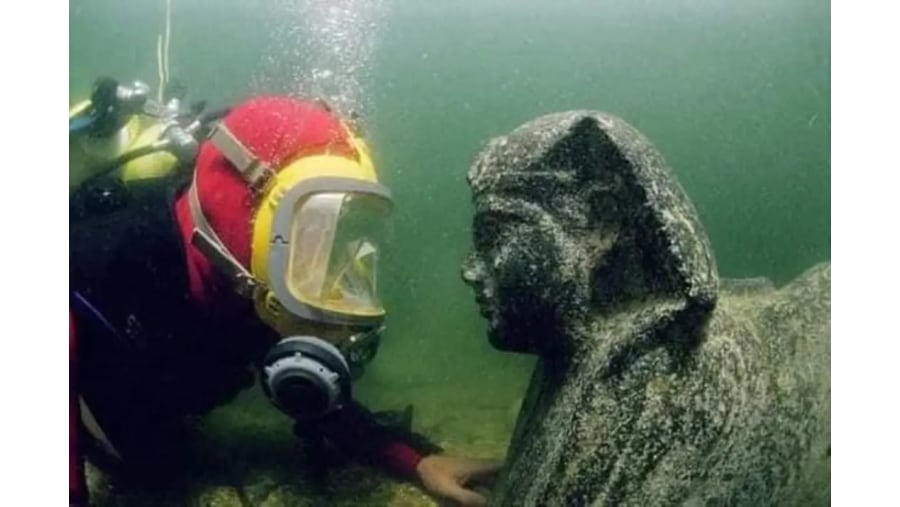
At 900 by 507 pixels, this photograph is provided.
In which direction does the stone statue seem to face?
to the viewer's left

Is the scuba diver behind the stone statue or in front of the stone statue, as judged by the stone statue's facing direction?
in front

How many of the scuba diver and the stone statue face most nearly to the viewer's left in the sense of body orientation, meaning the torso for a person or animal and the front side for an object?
1

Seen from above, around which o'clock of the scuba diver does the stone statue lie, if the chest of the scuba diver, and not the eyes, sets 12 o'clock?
The stone statue is roughly at 1 o'clock from the scuba diver.

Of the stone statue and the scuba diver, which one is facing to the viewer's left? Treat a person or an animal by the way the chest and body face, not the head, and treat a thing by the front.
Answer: the stone statue

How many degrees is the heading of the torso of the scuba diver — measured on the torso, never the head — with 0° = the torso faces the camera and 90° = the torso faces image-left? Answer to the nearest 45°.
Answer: approximately 270°

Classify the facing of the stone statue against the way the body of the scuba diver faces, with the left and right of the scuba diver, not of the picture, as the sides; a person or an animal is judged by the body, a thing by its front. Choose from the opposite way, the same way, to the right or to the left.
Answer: the opposite way
